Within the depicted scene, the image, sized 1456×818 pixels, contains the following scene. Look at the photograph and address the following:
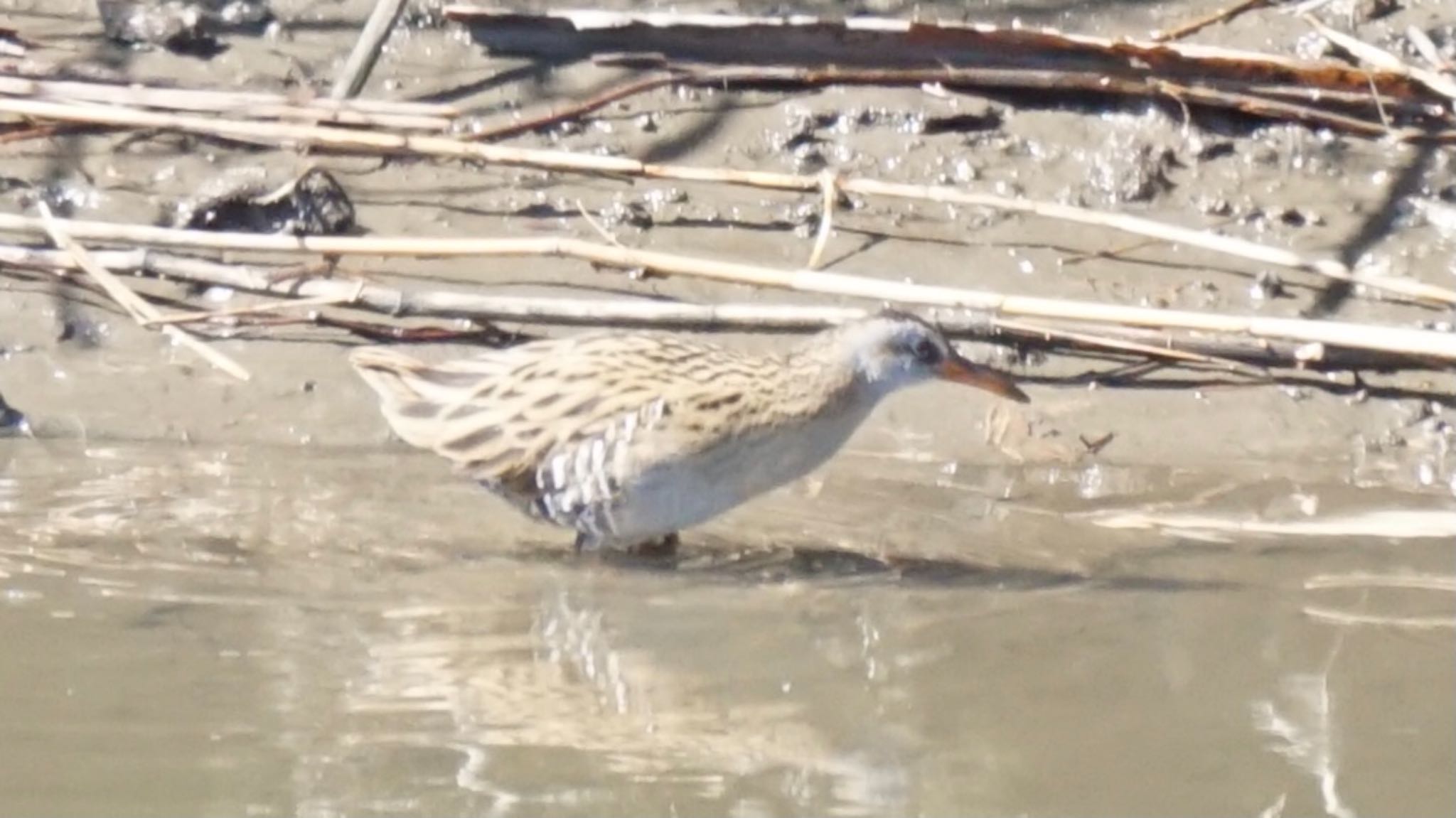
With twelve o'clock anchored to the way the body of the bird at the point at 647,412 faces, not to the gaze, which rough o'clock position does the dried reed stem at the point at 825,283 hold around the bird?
The dried reed stem is roughly at 10 o'clock from the bird.

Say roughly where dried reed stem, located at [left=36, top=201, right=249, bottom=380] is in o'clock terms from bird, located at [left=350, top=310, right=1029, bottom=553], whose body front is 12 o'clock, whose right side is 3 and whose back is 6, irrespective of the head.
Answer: The dried reed stem is roughly at 7 o'clock from the bird.

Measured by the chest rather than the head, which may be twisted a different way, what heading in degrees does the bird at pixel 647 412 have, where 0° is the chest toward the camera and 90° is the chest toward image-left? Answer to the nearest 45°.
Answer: approximately 270°
